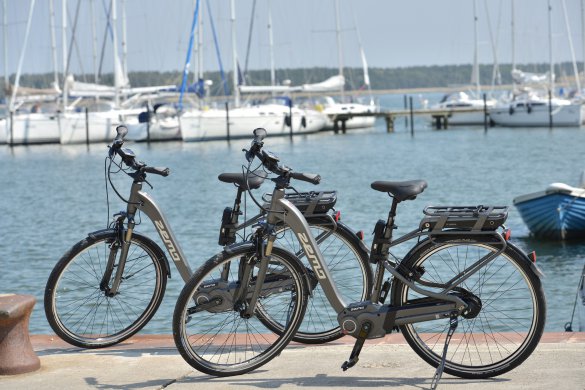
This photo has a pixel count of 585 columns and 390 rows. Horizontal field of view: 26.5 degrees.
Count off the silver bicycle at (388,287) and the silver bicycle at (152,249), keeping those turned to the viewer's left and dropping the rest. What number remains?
2

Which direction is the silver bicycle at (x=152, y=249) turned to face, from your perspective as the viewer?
facing to the left of the viewer

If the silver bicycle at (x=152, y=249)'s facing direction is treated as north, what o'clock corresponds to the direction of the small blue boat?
The small blue boat is roughly at 4 o'clock from the silver bicycle.

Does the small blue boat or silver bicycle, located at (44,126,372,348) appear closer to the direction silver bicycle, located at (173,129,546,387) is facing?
the silver bicycle

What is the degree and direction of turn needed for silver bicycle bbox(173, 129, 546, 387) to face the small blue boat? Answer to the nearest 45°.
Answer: approximately 90° to its right

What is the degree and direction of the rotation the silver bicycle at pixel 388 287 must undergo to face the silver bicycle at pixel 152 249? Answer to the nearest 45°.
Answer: approximately 45° to its right

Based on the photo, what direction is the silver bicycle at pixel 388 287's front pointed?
to the viewer's left
